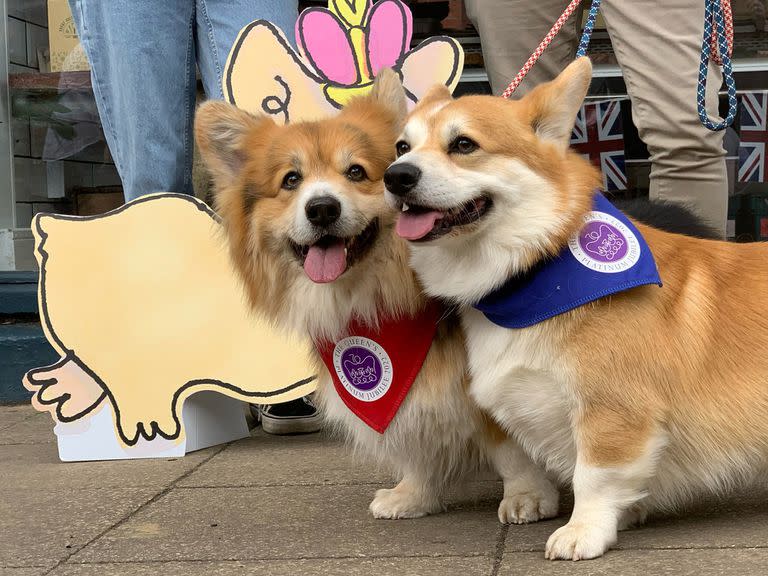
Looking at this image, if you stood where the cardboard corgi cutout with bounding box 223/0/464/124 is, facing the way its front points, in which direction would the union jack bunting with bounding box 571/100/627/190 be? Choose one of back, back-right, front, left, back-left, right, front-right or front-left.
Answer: back-left

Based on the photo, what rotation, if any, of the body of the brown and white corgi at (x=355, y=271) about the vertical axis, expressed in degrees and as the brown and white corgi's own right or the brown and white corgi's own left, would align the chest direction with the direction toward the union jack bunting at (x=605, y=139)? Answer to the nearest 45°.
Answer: approximately 135° to the brown and white corgi's own left

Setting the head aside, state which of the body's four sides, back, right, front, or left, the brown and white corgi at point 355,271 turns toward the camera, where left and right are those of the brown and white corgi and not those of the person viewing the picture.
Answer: front

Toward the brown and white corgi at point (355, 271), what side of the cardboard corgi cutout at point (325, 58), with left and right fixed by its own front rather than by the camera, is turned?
front

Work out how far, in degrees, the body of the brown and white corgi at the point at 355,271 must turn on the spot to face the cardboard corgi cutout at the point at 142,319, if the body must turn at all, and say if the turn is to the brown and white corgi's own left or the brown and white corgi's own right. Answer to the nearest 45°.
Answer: approximately 135° to the brown and white corgi's own right

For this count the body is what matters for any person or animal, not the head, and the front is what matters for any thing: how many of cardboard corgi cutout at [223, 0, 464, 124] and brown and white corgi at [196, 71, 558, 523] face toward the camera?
2

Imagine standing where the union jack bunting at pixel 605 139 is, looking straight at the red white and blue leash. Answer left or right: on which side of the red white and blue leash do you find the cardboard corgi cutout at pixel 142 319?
right
